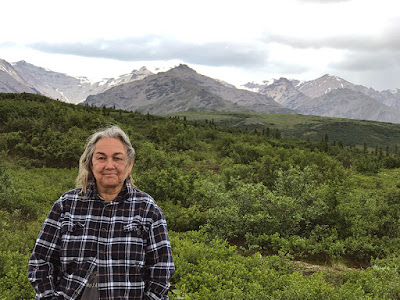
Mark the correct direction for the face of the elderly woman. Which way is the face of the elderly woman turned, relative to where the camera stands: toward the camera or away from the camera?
toward the camera

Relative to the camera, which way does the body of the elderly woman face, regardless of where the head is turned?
toward the camera
